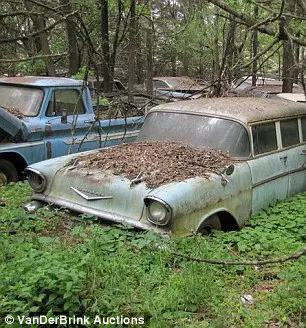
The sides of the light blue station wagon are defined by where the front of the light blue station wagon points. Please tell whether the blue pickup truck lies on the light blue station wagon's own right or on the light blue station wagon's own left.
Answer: on the light blue station wagon's own right

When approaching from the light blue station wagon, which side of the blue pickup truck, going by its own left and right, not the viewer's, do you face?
left

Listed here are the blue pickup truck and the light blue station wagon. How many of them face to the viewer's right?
0

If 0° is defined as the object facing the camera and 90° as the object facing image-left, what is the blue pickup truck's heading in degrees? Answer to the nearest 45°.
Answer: approximately 45°
